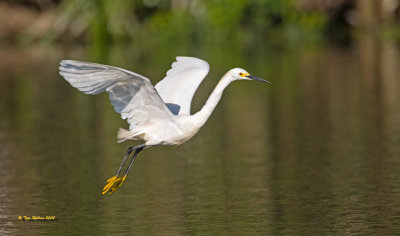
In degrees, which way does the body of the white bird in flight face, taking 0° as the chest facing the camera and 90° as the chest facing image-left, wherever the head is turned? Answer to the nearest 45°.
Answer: approximately 270°
